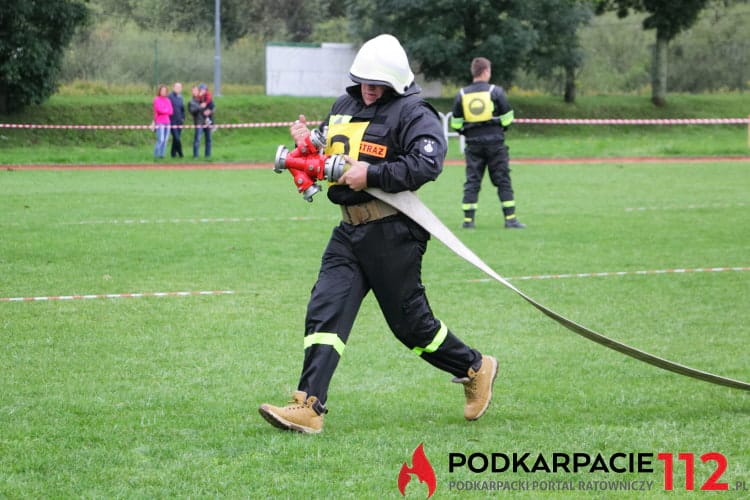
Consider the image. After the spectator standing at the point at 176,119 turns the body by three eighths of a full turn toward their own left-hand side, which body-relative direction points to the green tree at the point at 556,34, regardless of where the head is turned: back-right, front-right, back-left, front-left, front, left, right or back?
front

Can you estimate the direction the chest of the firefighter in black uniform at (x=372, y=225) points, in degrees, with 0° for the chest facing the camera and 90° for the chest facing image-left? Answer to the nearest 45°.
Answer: approximately 45°

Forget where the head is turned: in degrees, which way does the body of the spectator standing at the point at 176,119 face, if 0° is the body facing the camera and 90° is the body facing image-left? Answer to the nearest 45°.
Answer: approximately 0°

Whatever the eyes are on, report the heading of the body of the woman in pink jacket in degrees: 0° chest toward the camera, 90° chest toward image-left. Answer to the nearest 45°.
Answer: approximately 315°

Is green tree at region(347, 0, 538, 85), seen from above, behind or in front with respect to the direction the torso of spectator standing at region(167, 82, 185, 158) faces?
behind

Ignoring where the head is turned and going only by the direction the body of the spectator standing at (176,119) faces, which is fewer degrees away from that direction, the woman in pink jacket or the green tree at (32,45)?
the woman in pink jacket

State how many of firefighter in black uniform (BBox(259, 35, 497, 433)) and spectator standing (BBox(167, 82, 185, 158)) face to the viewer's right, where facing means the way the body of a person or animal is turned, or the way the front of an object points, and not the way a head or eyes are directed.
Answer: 0

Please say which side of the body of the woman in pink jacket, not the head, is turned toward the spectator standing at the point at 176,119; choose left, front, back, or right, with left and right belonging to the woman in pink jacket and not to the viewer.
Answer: left

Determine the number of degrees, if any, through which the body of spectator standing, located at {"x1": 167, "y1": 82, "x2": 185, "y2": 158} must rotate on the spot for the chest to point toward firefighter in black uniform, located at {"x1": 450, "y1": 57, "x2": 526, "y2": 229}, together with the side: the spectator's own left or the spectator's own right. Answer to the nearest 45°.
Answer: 0° — they already face them

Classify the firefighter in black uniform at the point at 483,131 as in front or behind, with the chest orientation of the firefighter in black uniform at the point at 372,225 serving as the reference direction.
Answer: behind

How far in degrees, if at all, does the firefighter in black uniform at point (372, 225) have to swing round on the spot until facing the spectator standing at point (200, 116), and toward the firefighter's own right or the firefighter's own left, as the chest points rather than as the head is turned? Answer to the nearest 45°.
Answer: approximately 135° to the firefighter's own right

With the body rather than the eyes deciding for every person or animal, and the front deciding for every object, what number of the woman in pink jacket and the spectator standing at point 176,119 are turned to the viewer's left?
0

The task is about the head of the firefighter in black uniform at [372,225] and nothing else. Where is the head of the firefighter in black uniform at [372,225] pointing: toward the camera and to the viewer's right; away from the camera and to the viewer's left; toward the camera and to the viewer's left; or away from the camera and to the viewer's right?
toward the camera and to the viewer's left

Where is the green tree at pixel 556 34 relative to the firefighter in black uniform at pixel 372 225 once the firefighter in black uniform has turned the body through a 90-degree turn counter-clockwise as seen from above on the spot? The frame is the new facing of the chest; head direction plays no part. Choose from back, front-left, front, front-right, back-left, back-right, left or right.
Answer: back-left

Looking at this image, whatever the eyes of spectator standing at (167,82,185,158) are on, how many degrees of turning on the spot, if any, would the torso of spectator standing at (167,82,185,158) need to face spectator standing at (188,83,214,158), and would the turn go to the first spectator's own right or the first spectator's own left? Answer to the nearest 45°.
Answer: approximately 90° to the first spectator's own left
